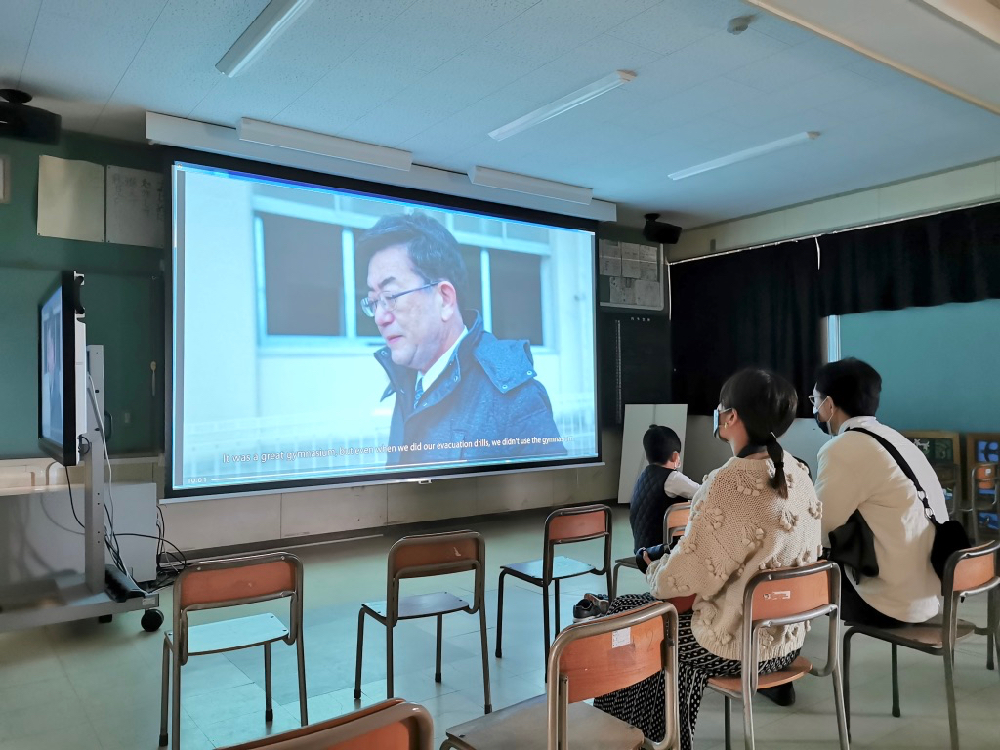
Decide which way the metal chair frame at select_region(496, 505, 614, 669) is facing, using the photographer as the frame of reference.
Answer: facing away from the viewer and to the left of the viewer

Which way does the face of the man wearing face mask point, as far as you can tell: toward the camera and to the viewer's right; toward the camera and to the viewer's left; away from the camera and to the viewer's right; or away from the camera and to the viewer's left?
away from the camera and to the viewer's left

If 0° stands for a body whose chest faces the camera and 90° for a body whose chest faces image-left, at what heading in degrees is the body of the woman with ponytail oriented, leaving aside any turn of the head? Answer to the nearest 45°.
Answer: approximately 135°

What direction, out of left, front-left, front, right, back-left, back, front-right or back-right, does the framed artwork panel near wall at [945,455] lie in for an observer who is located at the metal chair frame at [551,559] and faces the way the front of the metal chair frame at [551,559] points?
right

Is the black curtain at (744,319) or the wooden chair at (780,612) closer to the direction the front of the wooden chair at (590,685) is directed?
the black curtain

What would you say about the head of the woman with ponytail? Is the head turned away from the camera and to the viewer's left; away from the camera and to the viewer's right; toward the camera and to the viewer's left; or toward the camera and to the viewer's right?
away from the camera and to the viewer's left

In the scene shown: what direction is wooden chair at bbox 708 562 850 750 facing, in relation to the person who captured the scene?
facing away from the viewer and to the left of the viewer

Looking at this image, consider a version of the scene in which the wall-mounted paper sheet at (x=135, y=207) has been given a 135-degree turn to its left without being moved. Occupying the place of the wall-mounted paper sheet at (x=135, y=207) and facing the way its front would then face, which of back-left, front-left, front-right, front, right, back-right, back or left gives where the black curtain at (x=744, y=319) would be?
front-right
